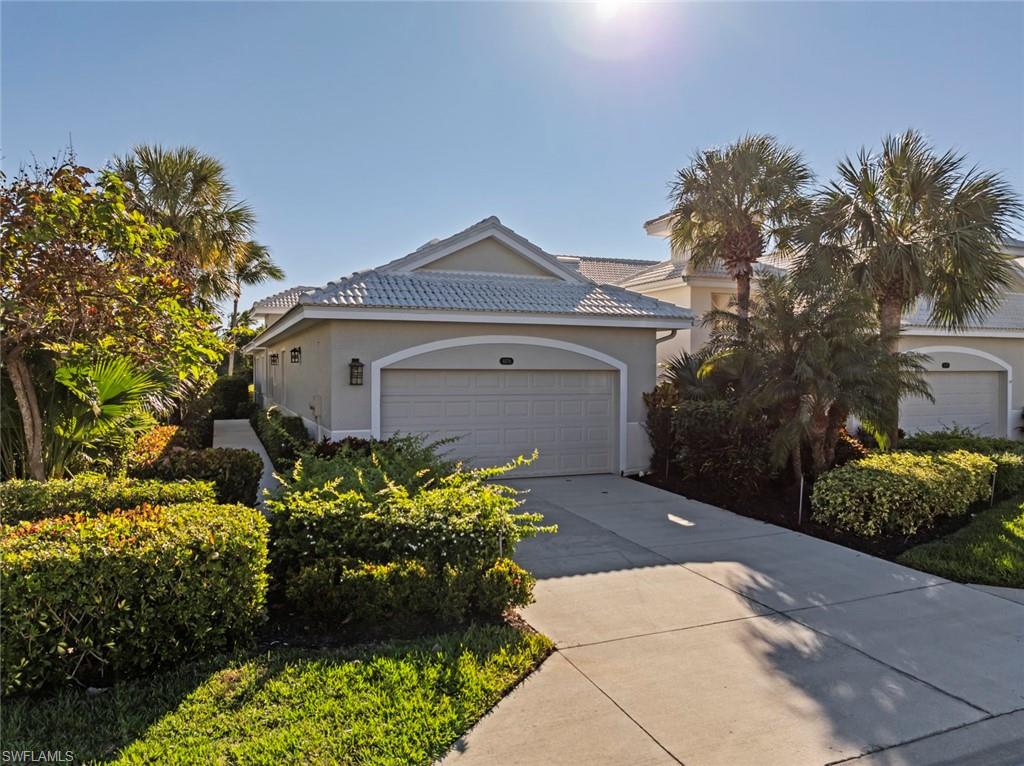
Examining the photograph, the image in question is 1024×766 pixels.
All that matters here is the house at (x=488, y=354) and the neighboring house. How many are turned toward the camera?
2

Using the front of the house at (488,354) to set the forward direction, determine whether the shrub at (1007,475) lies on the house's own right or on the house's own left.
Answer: on the house's own left

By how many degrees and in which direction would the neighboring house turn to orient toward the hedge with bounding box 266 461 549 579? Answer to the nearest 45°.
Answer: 0° — it already faces it

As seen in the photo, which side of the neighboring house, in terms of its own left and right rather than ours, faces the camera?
front

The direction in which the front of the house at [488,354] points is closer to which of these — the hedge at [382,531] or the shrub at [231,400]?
the hedge

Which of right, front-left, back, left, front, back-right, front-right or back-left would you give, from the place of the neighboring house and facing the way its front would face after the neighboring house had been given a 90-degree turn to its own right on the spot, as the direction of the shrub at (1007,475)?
left

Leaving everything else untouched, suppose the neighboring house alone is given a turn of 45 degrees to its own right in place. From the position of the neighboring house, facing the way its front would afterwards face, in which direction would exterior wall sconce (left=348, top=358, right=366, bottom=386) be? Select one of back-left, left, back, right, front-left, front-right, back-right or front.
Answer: front

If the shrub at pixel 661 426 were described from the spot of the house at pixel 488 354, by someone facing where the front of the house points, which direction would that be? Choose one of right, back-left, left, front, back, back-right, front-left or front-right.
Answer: left

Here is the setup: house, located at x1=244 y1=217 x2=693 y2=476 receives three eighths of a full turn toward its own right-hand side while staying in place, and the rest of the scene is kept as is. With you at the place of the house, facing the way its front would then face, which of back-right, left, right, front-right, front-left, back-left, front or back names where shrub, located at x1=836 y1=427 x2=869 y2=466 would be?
back-right

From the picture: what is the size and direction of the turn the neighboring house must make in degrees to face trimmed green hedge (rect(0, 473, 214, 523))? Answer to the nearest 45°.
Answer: approximately 45° to its right

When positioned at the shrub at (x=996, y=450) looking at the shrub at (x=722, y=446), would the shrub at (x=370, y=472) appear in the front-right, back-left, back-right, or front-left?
front-left

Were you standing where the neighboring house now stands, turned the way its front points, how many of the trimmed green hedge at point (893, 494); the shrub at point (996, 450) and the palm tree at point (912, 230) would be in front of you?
3

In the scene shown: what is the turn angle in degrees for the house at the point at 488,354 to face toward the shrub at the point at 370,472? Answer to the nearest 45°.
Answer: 0° — it already faces it

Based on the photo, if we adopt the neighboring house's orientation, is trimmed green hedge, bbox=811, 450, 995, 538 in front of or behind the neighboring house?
in front

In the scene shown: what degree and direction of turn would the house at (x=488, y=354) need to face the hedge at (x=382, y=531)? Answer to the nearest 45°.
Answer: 0° — it already faces it
